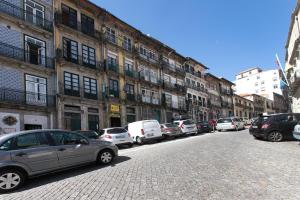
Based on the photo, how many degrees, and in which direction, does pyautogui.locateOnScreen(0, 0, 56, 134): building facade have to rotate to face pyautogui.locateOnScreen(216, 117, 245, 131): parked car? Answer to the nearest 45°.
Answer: approximately 45° to its left

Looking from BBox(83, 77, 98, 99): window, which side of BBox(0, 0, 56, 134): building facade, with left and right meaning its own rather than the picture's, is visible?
left

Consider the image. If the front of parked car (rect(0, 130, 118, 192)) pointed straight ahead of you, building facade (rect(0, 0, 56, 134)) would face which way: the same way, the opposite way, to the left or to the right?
to the right

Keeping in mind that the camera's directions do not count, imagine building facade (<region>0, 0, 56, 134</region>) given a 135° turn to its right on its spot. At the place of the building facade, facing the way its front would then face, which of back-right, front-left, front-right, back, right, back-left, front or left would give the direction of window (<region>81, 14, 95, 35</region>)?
back-right

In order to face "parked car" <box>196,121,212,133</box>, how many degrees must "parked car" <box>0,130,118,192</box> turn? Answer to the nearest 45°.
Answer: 0° — it already faces it

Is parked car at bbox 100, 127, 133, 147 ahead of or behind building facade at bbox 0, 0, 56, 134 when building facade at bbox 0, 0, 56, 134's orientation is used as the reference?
ahead

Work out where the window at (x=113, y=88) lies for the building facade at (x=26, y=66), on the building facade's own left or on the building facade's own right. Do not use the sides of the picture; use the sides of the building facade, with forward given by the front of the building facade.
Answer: on the building facade's own left

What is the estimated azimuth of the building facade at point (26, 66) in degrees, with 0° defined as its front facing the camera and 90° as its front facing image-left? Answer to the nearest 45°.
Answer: approximately 315°

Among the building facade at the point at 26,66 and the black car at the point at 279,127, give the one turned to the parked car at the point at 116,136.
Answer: the building facade

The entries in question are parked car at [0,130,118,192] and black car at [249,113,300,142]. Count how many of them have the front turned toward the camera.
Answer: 0

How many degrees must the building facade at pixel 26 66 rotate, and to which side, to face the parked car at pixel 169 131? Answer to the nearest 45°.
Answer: approximately 45° to its left
